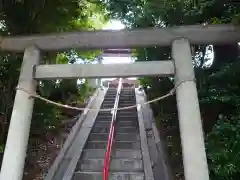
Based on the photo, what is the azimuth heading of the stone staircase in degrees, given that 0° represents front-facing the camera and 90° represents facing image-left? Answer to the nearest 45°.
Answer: approximately 0°

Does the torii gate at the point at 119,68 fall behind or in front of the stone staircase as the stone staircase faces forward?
in front
